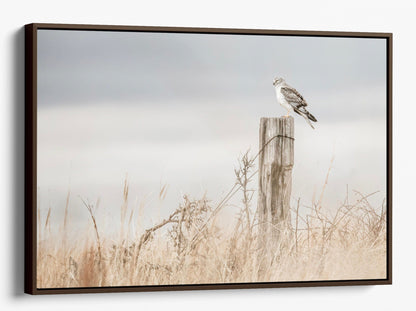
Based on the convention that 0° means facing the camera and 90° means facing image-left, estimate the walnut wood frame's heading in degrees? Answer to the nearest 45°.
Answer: approximately 315°
